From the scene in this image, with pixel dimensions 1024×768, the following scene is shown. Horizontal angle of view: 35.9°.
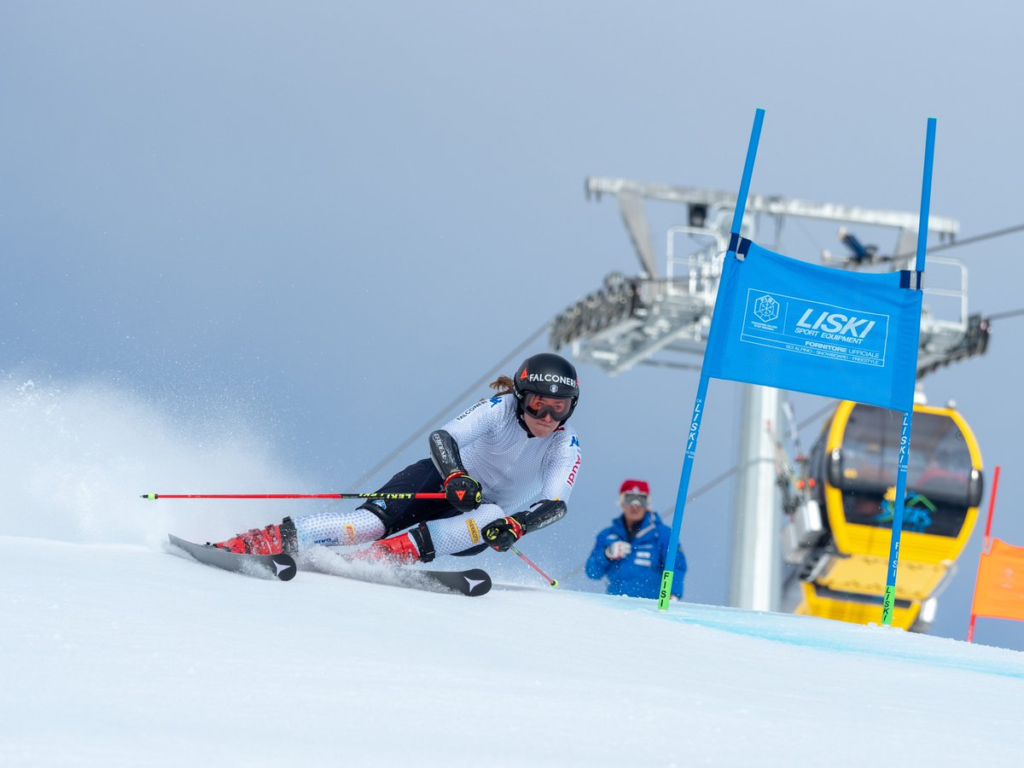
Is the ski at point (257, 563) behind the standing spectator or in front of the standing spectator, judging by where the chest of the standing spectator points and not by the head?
in front

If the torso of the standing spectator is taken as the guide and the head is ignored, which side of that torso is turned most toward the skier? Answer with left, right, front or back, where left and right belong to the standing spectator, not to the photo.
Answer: front

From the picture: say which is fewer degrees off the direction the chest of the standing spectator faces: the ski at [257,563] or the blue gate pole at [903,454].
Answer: the ski

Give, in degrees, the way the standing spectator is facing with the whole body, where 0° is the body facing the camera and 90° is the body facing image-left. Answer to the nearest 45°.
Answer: approximately 0°

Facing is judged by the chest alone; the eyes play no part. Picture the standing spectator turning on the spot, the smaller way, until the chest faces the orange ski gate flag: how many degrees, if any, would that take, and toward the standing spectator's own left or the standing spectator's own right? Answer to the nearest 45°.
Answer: approximately 135° to the standing spectator's own left

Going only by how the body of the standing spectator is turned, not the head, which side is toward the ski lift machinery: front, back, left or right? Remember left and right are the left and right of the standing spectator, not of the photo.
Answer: back

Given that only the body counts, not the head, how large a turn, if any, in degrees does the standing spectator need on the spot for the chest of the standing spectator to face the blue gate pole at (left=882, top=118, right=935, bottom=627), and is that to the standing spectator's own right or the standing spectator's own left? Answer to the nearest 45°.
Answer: approximately 45° to the standing spectator's own left
